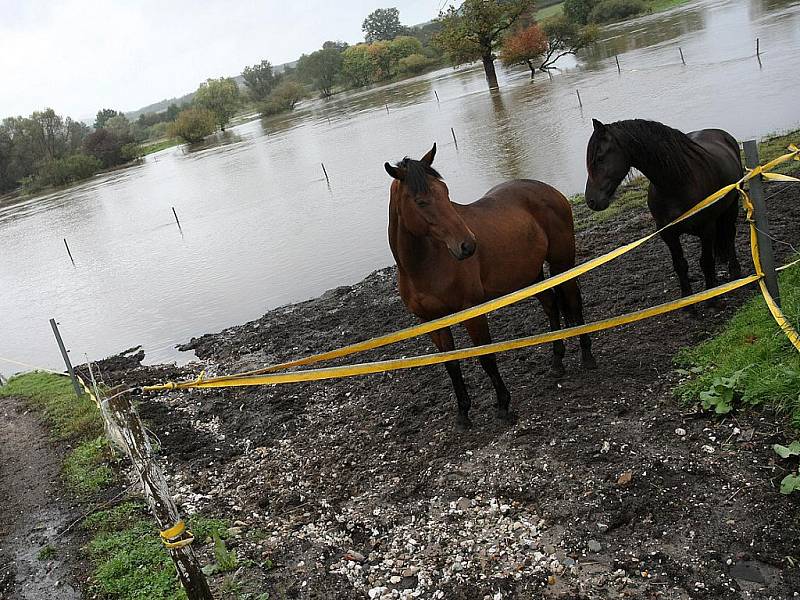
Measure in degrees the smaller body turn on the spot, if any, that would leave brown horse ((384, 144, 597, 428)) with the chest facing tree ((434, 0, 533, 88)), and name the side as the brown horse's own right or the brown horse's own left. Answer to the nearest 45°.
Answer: approximately 135° to the brown horse's own right

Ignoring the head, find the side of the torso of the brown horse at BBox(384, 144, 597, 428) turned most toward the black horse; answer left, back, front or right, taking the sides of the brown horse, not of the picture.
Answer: back

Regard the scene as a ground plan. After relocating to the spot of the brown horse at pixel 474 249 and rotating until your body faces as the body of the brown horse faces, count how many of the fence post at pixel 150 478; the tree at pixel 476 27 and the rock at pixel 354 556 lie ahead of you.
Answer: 2

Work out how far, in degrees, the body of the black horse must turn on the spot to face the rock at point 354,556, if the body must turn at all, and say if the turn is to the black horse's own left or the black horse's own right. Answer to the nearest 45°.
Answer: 0° — it already faces it

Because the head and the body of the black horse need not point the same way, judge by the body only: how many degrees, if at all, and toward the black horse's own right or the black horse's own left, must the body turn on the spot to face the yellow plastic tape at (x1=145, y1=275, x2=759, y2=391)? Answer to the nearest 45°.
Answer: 0° — it already faces it
